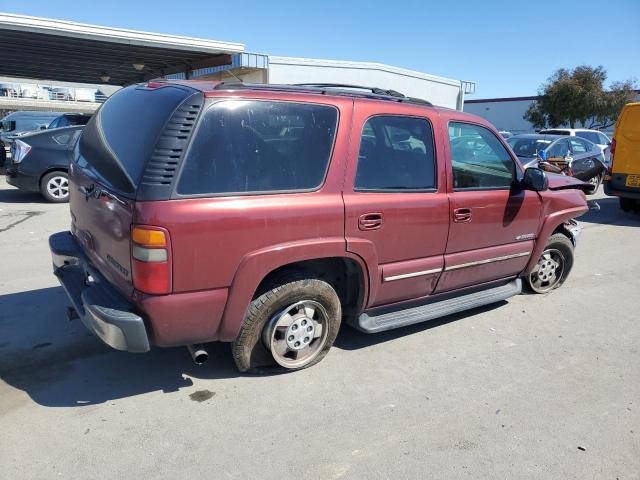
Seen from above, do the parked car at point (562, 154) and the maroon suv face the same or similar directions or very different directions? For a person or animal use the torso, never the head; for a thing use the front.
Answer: very different directions

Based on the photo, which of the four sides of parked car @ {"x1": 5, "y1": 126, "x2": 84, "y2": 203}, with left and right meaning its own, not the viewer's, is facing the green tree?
front

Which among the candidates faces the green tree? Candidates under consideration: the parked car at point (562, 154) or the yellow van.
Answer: the yellow van

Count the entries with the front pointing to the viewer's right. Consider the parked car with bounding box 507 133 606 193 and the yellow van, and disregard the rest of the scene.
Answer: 0

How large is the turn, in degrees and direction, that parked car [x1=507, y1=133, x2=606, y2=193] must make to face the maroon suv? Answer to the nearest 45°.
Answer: approximately 45° to its left

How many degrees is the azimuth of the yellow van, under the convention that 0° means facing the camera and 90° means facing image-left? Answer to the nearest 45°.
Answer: approximately 180°

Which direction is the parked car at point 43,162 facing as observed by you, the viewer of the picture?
facing to the right of the viewer

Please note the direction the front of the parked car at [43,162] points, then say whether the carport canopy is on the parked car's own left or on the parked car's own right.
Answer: on the parked car's own left

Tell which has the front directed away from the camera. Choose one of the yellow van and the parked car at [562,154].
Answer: the yellow van

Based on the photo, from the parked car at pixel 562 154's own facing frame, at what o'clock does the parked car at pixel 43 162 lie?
the parked car at pixel 43 162 is roughly at 12 o'clock from the parked car at pixel 562 154.

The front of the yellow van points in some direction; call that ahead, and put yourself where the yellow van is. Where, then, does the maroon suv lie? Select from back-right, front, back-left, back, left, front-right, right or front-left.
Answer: back

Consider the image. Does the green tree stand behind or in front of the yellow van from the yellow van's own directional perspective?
in front

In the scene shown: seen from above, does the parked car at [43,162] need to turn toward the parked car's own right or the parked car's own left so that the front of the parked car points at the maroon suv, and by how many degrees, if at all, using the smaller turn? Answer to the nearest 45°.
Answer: approximately 90° to the parked car's own right
